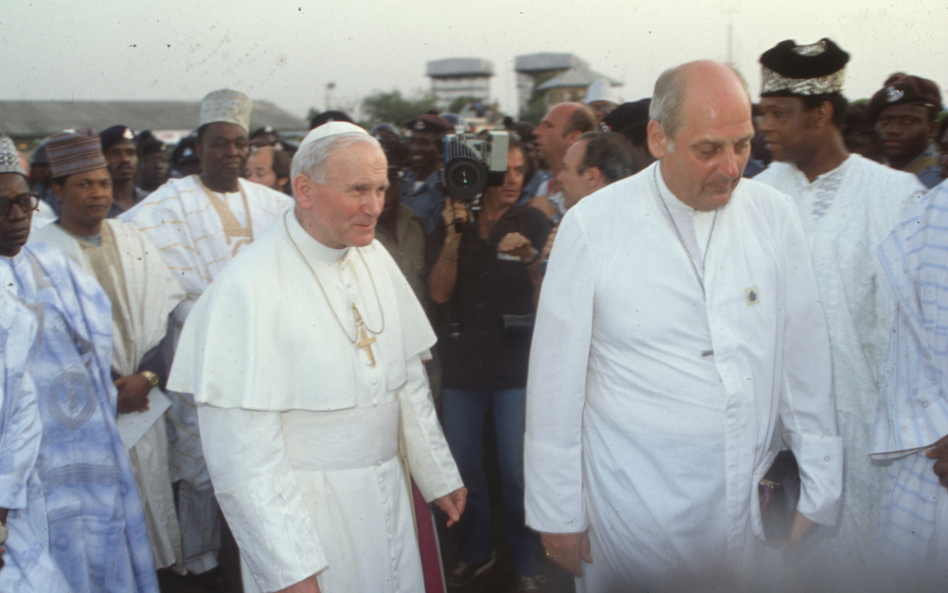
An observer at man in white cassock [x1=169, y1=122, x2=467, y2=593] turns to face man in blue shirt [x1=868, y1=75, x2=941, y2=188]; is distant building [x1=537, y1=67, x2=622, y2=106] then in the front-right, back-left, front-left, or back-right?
front-left

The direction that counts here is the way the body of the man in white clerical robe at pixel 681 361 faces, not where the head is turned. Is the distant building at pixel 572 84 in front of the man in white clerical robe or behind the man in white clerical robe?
behind

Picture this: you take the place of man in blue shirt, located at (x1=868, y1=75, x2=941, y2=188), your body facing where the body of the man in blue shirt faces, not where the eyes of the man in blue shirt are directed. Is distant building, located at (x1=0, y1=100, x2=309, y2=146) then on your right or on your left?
on your right

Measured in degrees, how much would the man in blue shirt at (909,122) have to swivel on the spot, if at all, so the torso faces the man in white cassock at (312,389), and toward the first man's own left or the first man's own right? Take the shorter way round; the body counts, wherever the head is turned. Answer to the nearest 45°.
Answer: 0° — they already face them

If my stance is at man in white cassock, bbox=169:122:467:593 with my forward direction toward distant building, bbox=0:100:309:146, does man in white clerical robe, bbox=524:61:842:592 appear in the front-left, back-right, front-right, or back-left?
back-right

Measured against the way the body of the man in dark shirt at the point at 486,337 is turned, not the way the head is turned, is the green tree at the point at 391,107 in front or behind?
behind

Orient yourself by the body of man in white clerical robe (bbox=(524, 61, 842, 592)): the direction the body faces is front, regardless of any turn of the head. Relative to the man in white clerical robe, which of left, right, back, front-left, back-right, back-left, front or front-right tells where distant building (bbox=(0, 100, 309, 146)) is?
back

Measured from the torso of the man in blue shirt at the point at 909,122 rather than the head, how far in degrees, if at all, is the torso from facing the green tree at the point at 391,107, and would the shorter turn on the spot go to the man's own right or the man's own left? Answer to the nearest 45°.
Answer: approximately 90° to the man's own right

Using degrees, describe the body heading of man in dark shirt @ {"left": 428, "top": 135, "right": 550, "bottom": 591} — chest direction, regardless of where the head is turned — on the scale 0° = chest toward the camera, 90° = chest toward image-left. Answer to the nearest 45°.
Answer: approximately 0°

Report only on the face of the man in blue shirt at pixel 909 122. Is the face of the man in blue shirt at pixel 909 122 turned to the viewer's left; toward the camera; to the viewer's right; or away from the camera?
toward the camera

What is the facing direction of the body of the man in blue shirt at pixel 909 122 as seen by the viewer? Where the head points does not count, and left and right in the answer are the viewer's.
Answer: facing the viewer and to the left of the viewer

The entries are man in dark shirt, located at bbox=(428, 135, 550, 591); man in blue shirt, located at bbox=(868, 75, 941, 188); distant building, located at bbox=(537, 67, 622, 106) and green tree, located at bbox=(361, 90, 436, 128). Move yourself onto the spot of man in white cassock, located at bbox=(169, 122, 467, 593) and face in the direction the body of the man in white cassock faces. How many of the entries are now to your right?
0

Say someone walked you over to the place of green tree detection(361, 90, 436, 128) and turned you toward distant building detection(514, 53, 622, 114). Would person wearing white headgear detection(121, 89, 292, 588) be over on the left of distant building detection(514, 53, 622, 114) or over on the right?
right

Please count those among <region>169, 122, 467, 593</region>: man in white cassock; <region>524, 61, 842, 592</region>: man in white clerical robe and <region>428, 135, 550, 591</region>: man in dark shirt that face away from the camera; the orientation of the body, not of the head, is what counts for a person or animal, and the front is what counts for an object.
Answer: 0

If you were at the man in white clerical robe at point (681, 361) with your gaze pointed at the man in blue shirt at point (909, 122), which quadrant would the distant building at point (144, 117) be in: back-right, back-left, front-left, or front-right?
front-left

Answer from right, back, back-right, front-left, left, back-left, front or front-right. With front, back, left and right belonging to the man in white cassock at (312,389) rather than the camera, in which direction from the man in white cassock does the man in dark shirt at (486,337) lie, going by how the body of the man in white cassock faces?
left

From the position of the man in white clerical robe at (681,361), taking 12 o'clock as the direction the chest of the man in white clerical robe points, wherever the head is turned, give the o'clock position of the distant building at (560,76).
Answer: The distant building is roughly at 7 o'clock from the man in white clerical robe.

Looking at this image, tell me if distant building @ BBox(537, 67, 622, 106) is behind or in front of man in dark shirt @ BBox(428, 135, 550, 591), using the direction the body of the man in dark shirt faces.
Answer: behind
